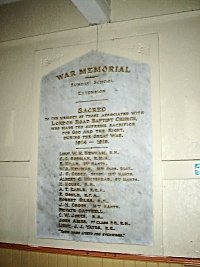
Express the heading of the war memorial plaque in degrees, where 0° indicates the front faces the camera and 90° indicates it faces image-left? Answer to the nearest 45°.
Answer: approximately 0°
